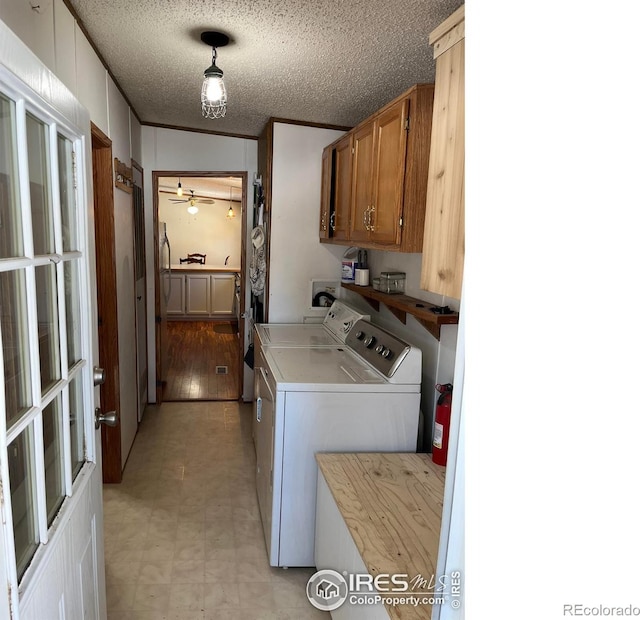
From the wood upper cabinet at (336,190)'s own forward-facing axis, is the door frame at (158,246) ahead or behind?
ahead

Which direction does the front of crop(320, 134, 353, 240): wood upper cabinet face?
to the viewer's left

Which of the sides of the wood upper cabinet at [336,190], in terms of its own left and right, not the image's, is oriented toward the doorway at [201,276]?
right

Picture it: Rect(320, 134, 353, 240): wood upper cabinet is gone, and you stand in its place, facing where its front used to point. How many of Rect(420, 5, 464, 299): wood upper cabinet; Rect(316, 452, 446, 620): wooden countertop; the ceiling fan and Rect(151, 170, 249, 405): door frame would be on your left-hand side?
2

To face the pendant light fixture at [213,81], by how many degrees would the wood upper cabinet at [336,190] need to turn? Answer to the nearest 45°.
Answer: approximately 45° to its left

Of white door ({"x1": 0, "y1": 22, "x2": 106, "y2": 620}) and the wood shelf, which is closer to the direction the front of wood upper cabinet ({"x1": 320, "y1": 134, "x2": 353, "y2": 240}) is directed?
the white door

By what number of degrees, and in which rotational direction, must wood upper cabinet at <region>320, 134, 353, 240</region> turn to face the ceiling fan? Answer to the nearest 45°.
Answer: approximately 45° to its right

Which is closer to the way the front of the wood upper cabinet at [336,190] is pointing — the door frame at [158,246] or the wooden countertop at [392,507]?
the door frame

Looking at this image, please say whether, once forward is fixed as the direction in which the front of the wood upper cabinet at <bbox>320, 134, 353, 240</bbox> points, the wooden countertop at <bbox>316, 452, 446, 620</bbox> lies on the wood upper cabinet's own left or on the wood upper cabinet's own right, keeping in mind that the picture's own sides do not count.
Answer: on the wood upper cabinet's own left

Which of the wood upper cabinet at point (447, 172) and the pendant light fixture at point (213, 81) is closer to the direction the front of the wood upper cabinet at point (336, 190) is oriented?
the pendant light fixture

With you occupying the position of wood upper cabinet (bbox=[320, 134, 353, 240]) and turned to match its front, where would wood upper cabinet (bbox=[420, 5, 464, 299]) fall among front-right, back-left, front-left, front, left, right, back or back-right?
left

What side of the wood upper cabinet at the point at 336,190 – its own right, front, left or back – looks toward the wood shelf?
left
